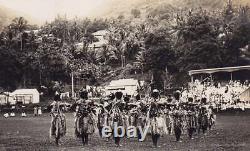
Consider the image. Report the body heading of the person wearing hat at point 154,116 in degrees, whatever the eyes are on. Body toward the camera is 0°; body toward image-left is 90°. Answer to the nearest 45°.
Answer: approximately 0°

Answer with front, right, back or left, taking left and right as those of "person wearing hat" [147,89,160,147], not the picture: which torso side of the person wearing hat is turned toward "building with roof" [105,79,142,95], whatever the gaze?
back

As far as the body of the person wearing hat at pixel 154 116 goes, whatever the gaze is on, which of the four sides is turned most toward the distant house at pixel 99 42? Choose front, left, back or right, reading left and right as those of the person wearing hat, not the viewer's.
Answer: back

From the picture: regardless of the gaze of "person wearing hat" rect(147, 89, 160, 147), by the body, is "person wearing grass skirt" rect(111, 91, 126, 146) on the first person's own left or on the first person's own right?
on the first person's own right

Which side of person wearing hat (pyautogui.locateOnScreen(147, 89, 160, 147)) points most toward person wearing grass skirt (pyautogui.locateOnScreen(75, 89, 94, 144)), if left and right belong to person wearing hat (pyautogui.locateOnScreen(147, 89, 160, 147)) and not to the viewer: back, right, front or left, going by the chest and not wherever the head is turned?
right
